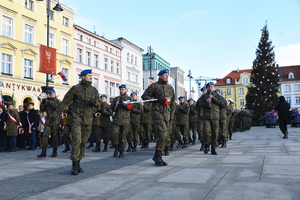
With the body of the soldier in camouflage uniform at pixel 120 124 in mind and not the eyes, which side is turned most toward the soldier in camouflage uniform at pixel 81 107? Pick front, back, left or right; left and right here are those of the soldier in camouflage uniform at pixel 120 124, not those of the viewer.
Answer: front

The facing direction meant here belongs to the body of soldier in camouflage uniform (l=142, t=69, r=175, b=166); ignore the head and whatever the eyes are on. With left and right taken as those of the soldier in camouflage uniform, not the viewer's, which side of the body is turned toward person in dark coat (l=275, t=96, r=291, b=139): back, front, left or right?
left

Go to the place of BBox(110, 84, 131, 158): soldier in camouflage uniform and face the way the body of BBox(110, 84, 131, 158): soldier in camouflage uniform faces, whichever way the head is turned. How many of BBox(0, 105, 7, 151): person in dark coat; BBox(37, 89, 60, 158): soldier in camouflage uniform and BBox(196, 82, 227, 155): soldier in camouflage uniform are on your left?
1

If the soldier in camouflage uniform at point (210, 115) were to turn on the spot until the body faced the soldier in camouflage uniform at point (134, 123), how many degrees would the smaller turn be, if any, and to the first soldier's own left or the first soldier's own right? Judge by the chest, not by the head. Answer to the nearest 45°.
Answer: approximately 135° to the first soldier's own right

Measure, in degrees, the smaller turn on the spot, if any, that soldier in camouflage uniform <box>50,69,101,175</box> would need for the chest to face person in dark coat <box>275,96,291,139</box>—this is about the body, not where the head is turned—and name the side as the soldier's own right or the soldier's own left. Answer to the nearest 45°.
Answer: approximately 90° to the soldier's own left

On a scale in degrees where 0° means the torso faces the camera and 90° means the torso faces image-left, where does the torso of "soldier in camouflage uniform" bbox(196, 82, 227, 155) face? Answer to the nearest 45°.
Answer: approximately 0°

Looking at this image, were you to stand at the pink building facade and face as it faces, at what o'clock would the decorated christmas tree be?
The decorated christmas tree is roughly at 11 o'clock from the pink building facade.

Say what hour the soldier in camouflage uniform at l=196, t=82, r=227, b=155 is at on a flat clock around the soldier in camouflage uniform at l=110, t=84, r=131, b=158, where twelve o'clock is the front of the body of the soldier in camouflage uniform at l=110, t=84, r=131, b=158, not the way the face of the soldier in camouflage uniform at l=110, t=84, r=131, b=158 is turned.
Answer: the soldier in camouflage uniform at l=196, t=82, r=227, b=155 is roughly at 9 o'clock from the soldier in camouflage uniform at l=110, t=84, r=131, b=158.

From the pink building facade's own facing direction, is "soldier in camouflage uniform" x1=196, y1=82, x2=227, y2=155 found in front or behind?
in front
